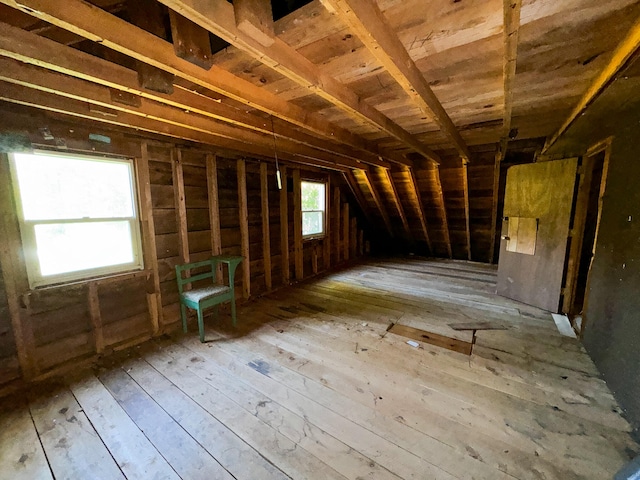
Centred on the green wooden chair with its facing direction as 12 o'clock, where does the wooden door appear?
The wooden door is roughly at 11 o'clock from the green wooden chair.

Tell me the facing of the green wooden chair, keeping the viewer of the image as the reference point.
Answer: facing the viewer and to the right of the viewer

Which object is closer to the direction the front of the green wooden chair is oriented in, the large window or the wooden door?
the wooden door

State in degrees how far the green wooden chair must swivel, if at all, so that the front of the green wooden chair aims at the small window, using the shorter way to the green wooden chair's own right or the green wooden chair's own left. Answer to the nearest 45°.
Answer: approximately 90° to the green wooden chair's own left

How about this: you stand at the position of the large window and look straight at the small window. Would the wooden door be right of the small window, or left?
right

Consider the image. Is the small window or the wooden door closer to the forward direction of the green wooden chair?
the wooden door

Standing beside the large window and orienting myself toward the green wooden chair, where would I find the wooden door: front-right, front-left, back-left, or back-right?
front-right

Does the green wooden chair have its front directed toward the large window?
no

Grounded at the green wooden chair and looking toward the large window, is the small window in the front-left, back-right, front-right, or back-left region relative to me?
back-right

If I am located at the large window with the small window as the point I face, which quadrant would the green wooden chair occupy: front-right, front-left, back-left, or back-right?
front-right
